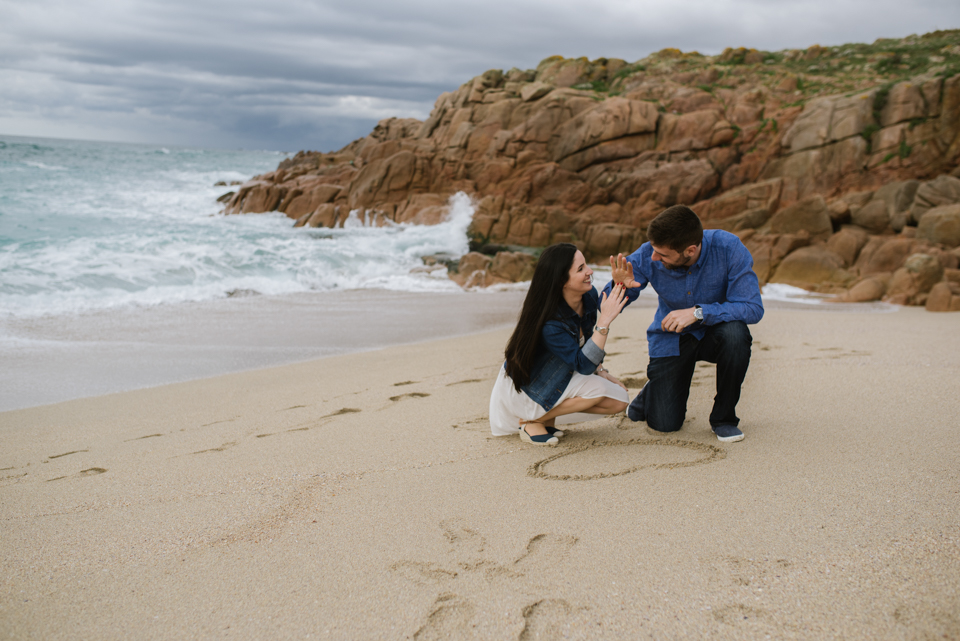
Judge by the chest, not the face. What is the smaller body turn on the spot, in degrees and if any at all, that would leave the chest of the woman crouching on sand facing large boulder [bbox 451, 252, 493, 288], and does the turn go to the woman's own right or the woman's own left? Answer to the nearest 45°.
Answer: approximately 90° to the woman's own left

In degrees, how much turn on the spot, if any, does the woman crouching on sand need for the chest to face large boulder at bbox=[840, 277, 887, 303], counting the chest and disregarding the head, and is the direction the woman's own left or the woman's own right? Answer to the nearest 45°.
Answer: approximately 45° to the woman's own left

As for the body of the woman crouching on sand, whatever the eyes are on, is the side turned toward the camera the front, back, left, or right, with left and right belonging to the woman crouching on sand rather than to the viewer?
right

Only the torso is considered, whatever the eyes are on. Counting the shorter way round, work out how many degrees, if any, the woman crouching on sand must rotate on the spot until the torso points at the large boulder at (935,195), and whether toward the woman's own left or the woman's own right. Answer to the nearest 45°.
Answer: approximately 45° to the woman's own left

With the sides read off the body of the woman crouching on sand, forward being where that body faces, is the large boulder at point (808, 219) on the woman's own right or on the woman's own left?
on the woman's own left

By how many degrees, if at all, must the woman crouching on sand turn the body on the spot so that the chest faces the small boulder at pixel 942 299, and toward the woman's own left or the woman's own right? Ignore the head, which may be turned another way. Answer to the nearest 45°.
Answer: approximately 45° to the woman's own left

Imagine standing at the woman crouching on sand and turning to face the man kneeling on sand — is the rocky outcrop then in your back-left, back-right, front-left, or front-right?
front-left

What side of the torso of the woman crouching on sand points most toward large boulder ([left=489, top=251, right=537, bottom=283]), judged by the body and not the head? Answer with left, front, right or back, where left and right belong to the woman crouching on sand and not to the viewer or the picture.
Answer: left

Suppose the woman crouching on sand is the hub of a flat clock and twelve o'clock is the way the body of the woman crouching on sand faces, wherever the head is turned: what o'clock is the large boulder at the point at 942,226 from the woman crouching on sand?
The large boulder is roughly at 10 o'clock from the woman crouching on sand.

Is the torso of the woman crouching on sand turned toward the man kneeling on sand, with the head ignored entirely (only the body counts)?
yes

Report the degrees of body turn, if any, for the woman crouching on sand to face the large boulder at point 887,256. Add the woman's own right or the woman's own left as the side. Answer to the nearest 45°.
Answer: approximately 45° to the woman's own left
